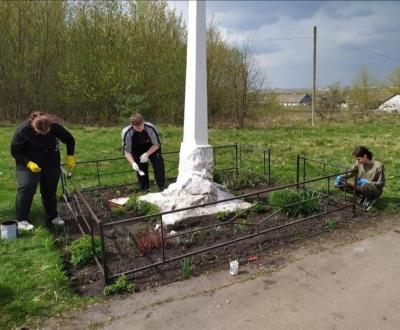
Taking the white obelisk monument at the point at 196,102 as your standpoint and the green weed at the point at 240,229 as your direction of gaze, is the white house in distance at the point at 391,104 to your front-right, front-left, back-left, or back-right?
back-left

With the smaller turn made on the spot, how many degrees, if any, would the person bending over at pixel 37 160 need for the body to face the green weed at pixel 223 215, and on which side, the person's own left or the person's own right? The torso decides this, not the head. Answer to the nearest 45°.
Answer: approximately 45° to the person's own left

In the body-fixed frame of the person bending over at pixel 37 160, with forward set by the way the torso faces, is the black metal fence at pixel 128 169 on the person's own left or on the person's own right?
on the person's own left

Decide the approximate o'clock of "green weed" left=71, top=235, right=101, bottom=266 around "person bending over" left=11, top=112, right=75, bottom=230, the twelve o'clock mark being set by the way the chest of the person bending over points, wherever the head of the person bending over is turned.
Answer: The green weed is roughly at 11 o'clock from the person bending over.

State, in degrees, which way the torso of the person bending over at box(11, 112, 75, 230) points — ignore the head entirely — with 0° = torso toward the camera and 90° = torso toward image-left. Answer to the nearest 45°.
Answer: approximately 315°
